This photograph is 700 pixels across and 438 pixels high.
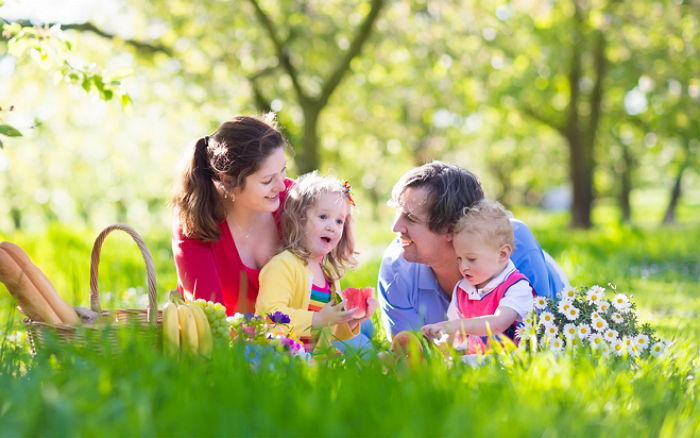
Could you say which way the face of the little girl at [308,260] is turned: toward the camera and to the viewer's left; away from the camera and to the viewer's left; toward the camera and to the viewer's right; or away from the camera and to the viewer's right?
toward the camera and to the viewer's right

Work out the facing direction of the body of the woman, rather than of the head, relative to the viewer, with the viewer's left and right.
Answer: facing the viewer and to the right of the viewer

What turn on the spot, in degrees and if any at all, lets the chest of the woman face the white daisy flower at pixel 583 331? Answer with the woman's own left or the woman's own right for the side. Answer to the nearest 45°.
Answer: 0° — they already face it

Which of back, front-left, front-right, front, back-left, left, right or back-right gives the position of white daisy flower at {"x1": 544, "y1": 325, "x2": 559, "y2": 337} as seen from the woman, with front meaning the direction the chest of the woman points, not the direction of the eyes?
front

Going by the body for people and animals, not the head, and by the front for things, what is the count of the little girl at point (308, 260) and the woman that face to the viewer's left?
0

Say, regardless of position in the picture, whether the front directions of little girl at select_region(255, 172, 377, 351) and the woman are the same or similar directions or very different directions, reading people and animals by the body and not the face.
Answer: same or similar directions

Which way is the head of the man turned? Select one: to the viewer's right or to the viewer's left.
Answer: to the viewer's left

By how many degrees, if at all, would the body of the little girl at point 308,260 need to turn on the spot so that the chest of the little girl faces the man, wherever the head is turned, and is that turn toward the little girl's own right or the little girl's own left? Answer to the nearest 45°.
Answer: approximately 45° to the little girl's own left

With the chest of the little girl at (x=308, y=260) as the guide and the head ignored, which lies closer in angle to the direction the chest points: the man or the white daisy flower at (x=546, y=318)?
the white daisy flower

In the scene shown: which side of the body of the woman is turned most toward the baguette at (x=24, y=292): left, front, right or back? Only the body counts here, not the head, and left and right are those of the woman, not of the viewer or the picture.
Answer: right

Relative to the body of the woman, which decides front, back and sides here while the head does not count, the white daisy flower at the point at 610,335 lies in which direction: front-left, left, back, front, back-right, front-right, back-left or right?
front
